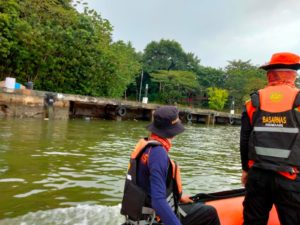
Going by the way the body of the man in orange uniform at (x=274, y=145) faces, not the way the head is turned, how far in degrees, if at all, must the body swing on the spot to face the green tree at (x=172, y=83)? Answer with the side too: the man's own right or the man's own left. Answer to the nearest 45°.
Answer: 0° — they already face it

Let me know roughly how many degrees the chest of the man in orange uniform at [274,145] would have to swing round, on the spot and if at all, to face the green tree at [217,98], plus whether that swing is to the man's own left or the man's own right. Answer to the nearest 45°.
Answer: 0° — they already face it

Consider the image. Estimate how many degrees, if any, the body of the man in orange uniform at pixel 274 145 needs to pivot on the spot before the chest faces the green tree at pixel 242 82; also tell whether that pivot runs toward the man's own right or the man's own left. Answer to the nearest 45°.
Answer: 0° — they already face it

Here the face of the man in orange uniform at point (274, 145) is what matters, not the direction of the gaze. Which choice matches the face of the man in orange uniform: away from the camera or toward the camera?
away from the camera

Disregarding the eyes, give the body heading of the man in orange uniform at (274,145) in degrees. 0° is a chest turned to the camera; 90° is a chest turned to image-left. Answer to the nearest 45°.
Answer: approximately 180°
